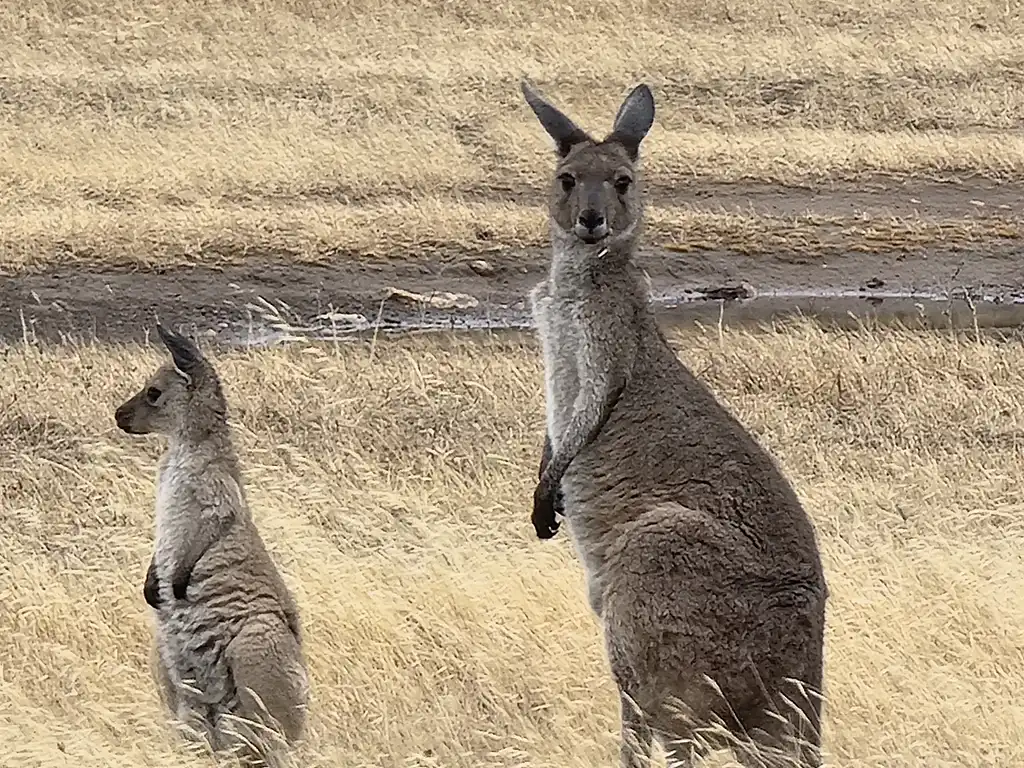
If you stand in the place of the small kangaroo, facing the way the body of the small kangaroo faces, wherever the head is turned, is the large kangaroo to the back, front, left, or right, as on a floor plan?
back

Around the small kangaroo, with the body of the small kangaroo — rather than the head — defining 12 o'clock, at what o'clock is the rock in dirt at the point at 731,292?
The rock in dirt is roughly at 4 o'clock from the small kangaroo.

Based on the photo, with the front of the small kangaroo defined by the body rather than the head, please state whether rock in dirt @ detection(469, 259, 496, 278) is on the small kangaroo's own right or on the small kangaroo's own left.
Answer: on the small kangaroo's own right

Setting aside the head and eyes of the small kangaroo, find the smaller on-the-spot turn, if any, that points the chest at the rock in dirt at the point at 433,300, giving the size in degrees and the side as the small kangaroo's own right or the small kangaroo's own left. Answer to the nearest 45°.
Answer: approximately 90° to the small kangaroo's own right

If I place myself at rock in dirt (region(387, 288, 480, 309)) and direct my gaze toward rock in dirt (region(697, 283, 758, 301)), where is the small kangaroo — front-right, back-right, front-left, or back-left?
back-right

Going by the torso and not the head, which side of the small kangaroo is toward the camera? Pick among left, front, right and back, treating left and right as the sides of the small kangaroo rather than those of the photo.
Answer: left
